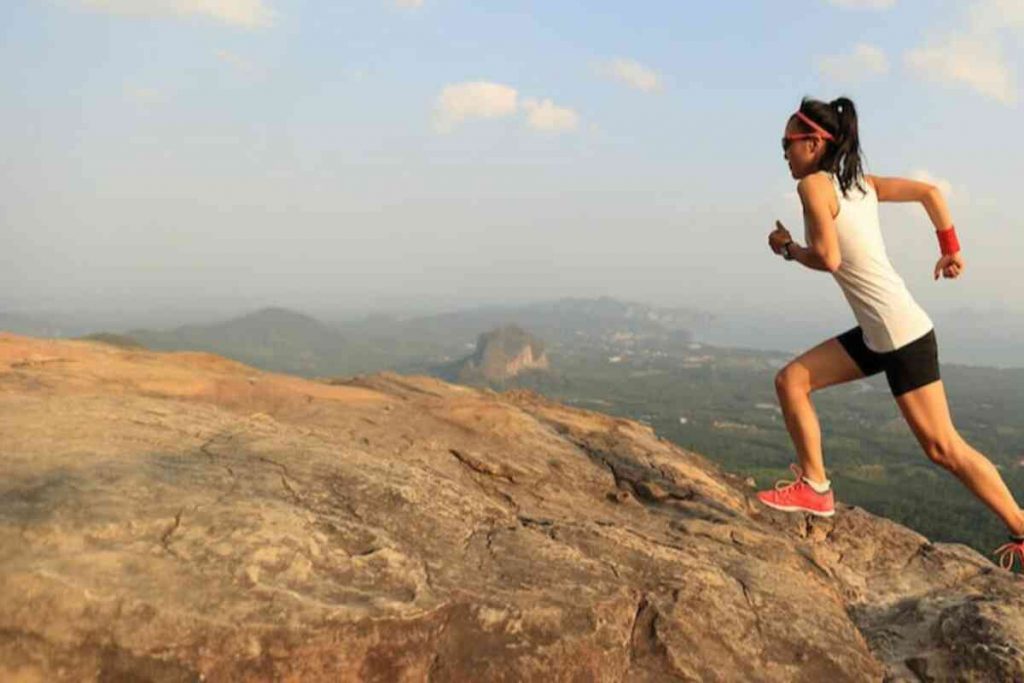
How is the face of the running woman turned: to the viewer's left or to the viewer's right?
to the viewer's left

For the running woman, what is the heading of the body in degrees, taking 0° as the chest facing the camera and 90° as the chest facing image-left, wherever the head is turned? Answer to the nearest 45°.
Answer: approximately 90°
